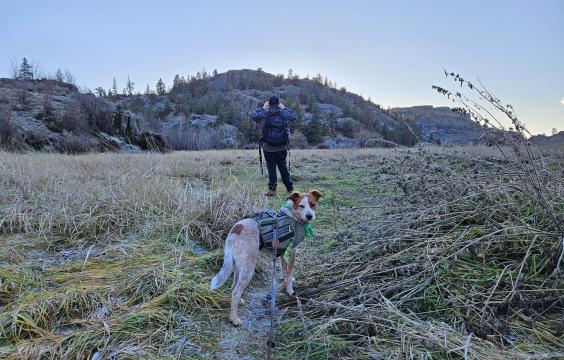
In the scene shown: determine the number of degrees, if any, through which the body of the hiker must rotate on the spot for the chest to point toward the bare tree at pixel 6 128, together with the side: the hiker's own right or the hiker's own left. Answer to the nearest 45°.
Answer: approximately 45° to the hiker's own left

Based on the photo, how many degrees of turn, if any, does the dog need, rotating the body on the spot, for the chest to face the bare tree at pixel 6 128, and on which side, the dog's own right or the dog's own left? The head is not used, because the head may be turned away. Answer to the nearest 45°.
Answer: approximately 90° to the dog's own left

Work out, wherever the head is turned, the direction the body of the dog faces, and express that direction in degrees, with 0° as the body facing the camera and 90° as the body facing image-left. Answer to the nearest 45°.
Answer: approximately 225°

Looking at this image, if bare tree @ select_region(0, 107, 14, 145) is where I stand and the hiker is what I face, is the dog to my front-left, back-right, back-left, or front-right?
front-right

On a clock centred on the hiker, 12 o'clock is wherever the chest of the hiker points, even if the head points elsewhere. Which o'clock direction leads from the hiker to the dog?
The dog is roughly at 6 o'clock from the hiker.

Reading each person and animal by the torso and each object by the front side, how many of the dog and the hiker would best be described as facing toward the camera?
0

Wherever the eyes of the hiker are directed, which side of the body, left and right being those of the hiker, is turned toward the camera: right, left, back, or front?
back

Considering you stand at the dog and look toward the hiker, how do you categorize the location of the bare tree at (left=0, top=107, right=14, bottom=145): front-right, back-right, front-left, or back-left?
front-left

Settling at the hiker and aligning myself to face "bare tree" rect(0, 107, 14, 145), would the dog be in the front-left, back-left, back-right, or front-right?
back-left

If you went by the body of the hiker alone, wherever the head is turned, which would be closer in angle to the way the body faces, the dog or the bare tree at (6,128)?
the bare tree

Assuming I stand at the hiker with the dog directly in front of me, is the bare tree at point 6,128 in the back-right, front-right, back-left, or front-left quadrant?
back-right

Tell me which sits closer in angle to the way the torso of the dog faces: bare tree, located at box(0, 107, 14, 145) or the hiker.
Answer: the hiker

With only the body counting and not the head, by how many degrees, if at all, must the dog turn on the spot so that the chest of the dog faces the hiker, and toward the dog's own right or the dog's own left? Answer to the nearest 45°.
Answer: approximately 45° to the dog's own left
